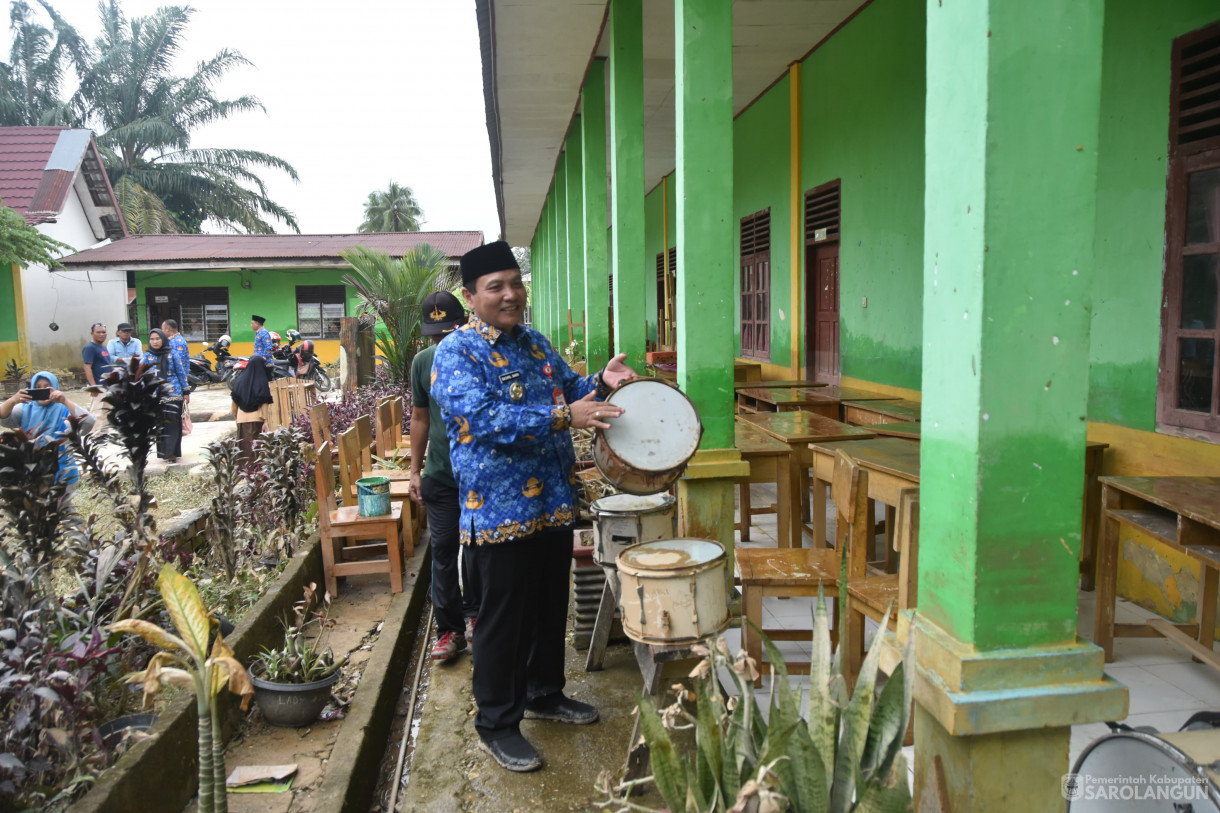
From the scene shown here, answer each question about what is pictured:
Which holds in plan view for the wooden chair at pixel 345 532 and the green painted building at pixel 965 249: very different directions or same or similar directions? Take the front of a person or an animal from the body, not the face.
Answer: very different directions

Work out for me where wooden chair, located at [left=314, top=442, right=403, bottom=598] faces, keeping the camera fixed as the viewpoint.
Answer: facing to the right of the viewer

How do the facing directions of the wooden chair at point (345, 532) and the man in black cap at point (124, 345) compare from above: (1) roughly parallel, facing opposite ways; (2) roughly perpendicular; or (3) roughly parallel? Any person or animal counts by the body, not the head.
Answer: roughly perpendicular

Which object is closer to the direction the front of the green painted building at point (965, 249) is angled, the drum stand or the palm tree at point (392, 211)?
the drum stand

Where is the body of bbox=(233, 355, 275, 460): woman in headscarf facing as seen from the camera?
away from the camera

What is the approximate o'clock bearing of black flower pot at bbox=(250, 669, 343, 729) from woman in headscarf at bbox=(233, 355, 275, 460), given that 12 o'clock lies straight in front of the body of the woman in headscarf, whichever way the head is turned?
The black flower pot is roughly at 6 o'clock from the woman in headscarf.
